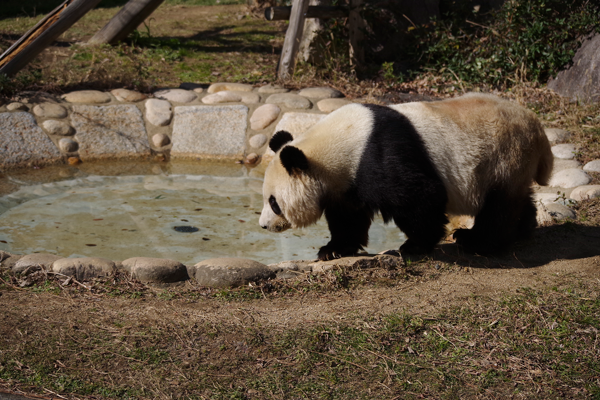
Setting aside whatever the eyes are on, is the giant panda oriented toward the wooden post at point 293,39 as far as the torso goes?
no

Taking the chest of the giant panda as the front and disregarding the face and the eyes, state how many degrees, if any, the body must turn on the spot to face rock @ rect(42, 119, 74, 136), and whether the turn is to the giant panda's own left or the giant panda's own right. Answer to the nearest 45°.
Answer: approximately 45° to the giant panda's own right

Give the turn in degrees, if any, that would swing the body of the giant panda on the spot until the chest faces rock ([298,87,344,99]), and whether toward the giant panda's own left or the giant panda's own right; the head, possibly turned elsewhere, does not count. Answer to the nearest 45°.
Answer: approximately 90° to the giant panda's own right

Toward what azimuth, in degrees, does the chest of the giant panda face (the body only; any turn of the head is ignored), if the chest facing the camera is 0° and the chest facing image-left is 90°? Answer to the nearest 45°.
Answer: approximately 90°

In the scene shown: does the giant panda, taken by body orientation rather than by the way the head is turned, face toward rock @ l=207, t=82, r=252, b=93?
no

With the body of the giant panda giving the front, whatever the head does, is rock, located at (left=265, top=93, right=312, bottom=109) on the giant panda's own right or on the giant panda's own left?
on the giant panda's own right

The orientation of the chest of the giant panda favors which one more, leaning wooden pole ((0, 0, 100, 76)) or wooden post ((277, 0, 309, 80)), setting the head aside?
the leaning wooden pole

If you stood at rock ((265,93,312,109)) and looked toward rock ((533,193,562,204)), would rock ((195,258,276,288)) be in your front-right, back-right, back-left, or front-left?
front-right

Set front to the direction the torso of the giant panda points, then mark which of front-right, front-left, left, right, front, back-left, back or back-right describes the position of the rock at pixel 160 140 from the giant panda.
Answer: front-right

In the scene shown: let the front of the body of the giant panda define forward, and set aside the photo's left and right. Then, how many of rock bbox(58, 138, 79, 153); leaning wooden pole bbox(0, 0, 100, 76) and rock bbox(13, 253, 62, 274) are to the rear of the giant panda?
0

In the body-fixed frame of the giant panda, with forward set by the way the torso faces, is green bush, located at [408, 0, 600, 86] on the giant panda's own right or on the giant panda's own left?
on the giant panda's own right

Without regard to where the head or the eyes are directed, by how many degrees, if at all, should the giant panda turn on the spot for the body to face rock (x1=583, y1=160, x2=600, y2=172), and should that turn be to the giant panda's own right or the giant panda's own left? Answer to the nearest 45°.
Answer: approximately 135° to the giant panda's own right

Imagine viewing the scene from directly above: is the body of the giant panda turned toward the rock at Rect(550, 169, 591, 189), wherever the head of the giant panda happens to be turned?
no

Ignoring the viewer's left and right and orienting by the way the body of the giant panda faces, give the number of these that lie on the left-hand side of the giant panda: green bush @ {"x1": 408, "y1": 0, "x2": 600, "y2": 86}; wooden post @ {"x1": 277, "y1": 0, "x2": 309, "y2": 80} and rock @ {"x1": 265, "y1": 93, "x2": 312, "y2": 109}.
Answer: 0

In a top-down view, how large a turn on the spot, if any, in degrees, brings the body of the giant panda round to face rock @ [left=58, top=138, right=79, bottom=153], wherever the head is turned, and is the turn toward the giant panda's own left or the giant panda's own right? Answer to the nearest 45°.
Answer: approximately 45° to the giant panda's own right

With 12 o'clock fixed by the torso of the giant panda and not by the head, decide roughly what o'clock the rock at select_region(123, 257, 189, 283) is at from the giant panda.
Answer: The rock is roughly at 11 o'clock from the giant panda.

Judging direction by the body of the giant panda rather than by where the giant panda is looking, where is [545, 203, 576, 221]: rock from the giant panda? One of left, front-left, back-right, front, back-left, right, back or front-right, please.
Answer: back-right
